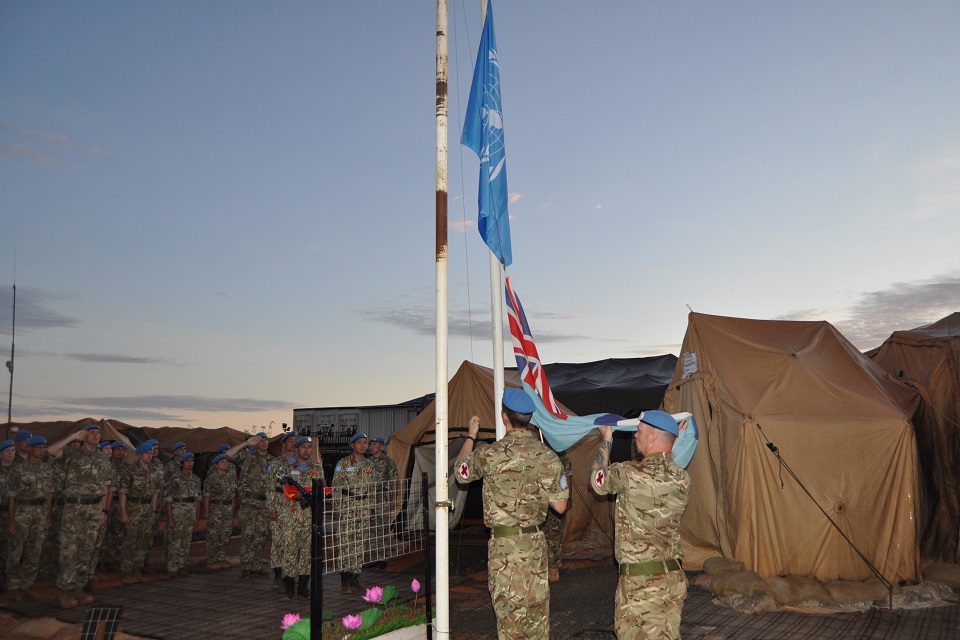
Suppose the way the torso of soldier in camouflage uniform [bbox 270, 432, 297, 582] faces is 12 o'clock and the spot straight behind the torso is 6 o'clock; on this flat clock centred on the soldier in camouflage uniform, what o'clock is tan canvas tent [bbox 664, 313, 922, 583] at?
The tan canvas tent is roughly at 9 o'clock from the soldier in camouflage uniform.

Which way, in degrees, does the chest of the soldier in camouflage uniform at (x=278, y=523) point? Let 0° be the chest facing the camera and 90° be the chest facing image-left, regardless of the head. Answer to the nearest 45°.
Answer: approximately 315°

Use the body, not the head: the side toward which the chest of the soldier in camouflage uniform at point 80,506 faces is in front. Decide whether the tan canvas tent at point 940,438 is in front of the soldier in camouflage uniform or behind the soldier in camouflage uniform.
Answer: in front

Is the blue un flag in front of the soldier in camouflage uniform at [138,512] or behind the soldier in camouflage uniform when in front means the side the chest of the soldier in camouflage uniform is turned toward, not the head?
in front

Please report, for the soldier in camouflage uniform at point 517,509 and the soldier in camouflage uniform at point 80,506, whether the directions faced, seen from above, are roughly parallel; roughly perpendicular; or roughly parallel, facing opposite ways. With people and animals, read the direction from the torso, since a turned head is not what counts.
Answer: roughly perpendicular

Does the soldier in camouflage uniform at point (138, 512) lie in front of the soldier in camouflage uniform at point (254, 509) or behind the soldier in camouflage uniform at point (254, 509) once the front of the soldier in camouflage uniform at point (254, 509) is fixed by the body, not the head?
behind

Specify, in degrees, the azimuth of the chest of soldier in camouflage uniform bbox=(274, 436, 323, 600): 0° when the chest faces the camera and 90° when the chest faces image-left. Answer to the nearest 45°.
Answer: approximately 0°
